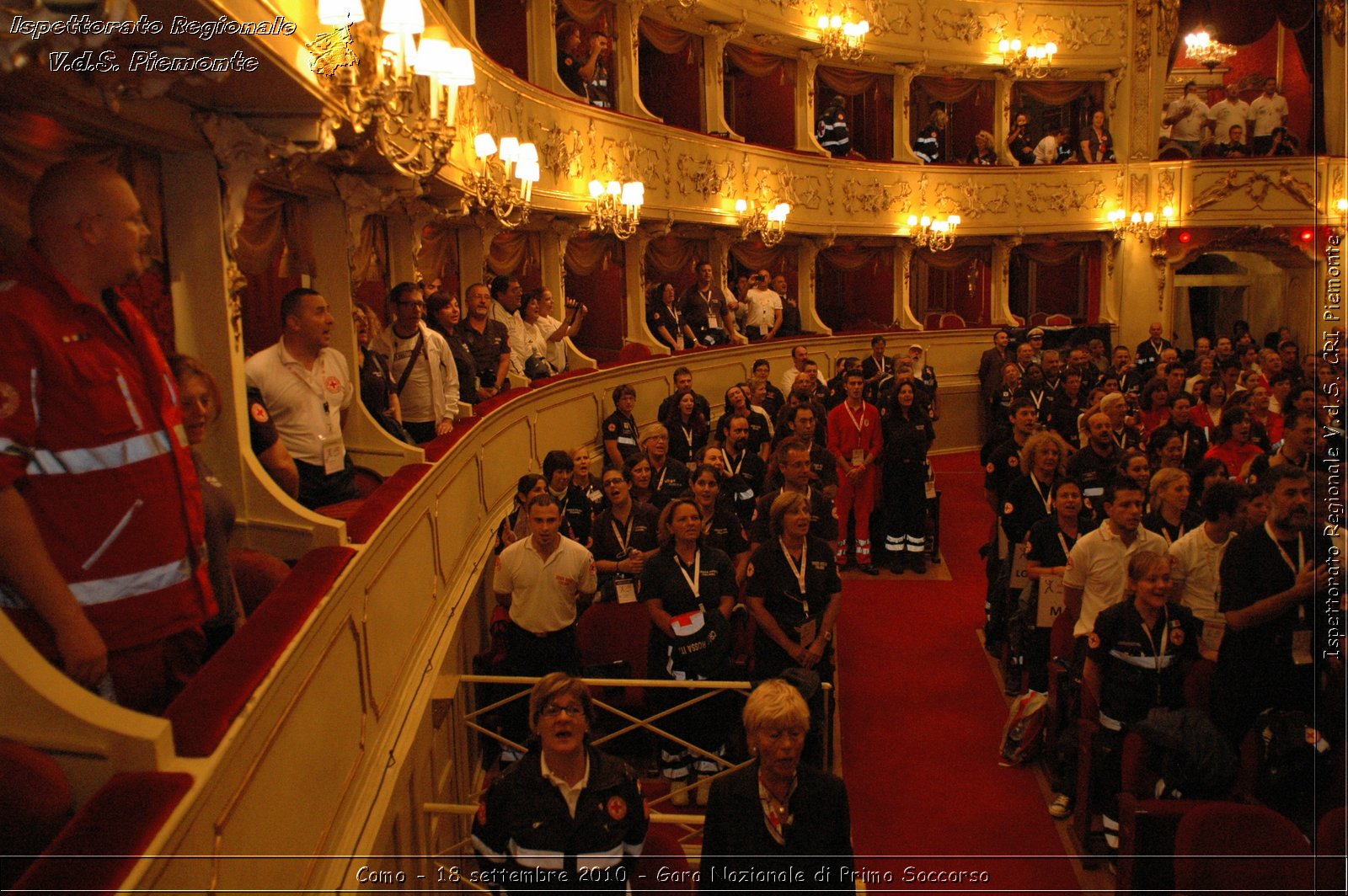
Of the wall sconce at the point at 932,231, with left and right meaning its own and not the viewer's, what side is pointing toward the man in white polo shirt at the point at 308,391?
front

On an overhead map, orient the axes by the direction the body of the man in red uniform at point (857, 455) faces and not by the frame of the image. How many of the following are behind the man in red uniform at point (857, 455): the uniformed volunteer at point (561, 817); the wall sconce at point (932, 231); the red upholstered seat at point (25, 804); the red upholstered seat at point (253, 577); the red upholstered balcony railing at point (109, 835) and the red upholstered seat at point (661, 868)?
1

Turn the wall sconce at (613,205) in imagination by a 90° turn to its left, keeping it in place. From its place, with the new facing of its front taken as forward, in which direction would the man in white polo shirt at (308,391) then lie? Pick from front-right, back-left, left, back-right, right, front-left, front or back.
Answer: back-right

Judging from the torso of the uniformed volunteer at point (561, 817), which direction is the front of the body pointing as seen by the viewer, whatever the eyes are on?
toward the camera

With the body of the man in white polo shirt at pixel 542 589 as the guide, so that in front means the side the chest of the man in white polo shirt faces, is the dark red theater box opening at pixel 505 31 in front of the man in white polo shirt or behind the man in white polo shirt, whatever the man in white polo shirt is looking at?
behind

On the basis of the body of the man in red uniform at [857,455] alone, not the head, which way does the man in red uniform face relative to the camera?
toward the camera

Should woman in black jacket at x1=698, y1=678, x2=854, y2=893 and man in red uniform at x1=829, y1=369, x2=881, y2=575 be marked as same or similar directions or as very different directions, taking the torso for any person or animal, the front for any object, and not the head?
same or similar directions

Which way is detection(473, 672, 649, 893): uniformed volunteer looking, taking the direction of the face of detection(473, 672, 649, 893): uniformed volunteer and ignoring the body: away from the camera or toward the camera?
toward the camera

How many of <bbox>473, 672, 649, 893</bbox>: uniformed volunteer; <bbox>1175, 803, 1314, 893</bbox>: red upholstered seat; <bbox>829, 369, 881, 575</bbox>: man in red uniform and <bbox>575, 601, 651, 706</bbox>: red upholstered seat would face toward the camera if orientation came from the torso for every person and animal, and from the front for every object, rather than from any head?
4

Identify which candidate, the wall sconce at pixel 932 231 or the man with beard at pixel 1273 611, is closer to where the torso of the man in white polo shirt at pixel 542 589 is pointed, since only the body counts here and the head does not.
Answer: the man with beard

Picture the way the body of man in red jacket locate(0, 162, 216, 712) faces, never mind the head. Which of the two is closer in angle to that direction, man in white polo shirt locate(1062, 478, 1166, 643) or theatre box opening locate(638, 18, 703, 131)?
the man in white polo shirt

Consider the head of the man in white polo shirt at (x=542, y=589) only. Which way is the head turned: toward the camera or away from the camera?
toward the camera

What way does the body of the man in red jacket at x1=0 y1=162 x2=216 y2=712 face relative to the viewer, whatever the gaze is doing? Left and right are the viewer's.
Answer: facing the viewer and to the right of the viewer

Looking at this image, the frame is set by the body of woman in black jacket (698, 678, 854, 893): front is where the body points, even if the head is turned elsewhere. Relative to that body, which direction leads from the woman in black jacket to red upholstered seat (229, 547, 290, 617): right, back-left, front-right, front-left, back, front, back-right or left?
right

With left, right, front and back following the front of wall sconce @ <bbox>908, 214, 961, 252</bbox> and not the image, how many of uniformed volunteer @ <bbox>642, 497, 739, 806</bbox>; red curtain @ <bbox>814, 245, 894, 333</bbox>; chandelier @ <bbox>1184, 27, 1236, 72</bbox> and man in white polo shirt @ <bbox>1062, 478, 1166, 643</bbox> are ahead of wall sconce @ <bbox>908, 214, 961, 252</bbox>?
2

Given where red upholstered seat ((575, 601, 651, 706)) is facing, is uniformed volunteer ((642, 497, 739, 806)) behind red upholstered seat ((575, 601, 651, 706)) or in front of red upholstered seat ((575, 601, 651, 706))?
in front

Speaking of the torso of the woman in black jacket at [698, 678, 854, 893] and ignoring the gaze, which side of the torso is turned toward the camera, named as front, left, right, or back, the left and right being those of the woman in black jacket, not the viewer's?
front

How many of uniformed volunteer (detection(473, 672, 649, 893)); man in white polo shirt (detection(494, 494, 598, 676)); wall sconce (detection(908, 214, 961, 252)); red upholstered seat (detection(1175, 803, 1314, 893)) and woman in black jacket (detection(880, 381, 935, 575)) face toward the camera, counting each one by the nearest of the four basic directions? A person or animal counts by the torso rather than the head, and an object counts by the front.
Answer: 5
